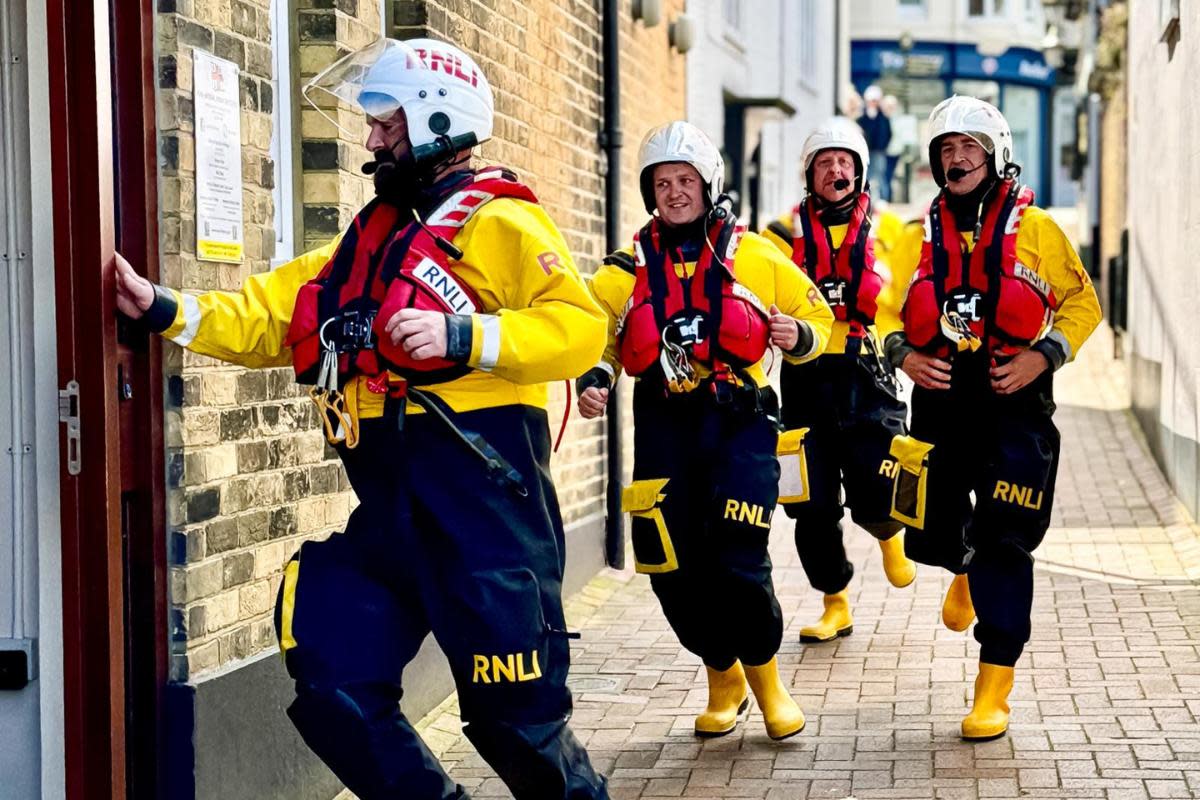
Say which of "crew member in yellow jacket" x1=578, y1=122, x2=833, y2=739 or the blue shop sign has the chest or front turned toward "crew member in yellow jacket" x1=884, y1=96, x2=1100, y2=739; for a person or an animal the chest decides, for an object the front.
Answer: the blue shop sign

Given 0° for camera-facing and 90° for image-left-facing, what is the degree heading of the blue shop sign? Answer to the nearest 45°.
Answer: approximately 0°

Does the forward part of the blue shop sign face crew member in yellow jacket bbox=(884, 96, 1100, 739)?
yes

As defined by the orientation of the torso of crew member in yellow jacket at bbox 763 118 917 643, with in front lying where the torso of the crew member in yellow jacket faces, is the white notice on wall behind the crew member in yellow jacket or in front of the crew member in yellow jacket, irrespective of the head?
in front

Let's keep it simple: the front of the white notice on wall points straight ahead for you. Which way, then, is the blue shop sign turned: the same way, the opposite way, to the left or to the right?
to the right

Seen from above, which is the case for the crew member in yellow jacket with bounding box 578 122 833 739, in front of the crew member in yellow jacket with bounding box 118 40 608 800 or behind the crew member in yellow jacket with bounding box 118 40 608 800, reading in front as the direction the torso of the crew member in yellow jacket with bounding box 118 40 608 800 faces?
behind

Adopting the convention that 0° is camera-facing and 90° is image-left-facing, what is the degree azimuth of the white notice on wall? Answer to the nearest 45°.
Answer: approximately 315°

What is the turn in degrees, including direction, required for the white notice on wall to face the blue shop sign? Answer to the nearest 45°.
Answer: approximately 90° to its left

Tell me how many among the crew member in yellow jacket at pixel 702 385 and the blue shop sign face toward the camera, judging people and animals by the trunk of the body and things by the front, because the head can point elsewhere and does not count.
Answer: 2

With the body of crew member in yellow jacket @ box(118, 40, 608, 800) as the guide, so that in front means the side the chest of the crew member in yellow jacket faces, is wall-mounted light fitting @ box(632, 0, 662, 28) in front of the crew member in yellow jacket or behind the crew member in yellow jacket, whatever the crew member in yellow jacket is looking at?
behind
